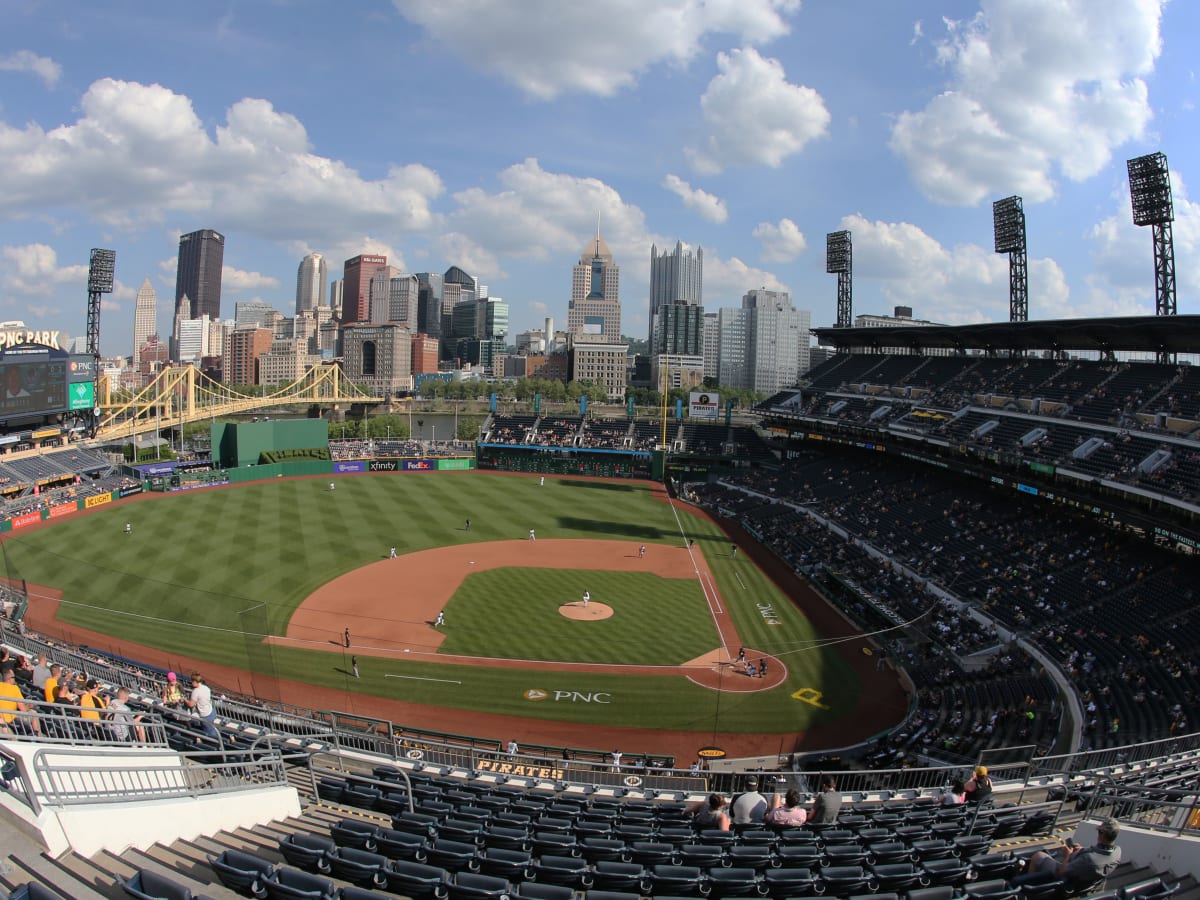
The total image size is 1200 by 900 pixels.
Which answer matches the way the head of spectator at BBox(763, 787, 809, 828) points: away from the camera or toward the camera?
away from the camera

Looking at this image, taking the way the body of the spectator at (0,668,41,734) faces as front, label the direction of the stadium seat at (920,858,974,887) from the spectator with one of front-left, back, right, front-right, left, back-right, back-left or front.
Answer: right

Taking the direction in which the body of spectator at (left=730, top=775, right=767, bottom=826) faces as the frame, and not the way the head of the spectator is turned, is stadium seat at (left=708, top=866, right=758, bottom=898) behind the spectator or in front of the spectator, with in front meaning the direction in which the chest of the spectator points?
behind

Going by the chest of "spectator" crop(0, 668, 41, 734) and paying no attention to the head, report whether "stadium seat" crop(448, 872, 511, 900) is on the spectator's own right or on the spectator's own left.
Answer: on the spectator's own right

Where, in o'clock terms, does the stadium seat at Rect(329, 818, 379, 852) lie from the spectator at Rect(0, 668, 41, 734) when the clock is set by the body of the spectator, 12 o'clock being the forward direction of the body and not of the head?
The stadium seat is roughly at 3 o'clock from the spectator.

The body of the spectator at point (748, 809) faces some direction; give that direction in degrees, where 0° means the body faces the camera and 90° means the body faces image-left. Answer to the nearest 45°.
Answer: approximately 180°

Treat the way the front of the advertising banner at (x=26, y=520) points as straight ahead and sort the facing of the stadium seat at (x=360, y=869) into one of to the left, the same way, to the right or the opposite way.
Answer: to the left

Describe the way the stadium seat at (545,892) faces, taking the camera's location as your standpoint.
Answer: facing away from the viewer

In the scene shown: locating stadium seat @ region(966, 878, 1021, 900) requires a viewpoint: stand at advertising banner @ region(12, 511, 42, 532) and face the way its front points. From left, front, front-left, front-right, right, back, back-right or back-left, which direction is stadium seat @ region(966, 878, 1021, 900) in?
front-right

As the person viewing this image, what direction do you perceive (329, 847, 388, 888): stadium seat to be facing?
facing away from the viewer and to the right of the viewer
